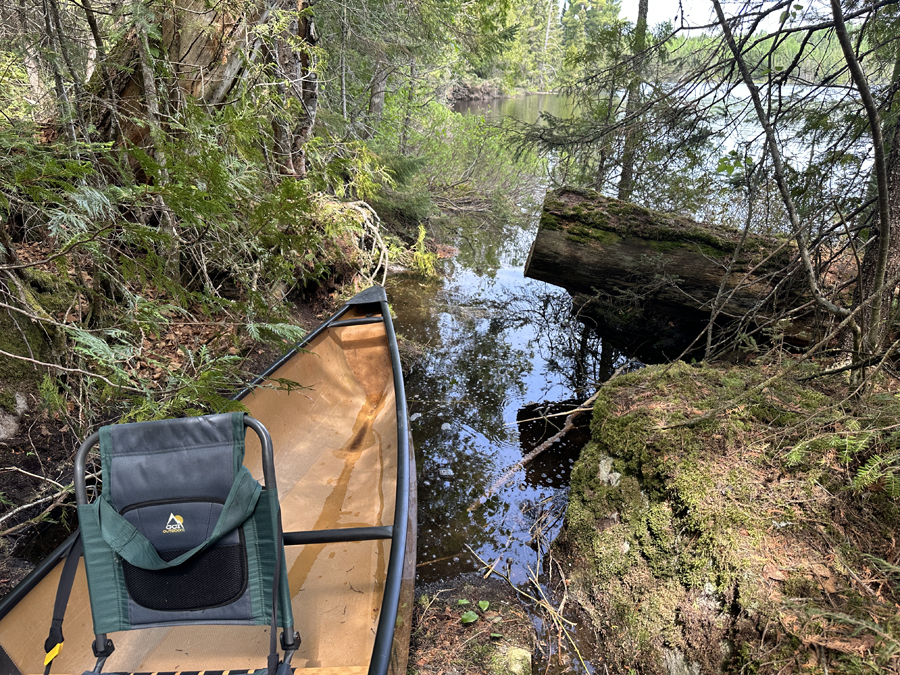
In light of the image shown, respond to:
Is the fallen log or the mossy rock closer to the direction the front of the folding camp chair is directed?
the fallen log

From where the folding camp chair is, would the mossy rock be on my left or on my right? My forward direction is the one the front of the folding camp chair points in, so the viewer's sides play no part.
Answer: on my right

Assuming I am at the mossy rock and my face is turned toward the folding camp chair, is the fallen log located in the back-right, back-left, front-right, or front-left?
back-right

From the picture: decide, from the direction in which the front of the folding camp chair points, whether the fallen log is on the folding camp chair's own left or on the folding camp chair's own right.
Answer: on the folding camp chair's own right

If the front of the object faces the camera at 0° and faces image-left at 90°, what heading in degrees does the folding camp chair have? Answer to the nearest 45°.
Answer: approximately 180°

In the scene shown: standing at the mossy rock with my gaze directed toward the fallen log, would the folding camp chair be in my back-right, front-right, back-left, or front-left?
back-left
